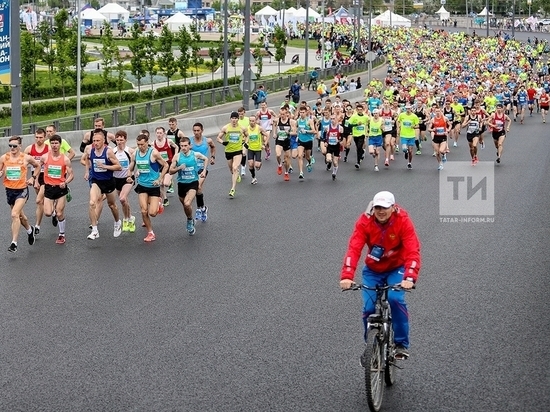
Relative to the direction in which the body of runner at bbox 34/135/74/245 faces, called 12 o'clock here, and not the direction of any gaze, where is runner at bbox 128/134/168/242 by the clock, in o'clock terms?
runner at bbox 128/134/168/242 is roughly at 9 o'clock from runner at bbox 34/135/74/245.

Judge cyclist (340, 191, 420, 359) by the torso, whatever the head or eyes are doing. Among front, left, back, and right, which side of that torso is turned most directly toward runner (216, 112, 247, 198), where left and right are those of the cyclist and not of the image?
back

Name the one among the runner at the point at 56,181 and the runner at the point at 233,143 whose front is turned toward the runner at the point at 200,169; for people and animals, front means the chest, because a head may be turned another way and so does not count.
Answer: the runner at the point at 233,143

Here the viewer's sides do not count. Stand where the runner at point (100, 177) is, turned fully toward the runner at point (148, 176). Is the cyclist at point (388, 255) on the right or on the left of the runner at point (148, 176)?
right
